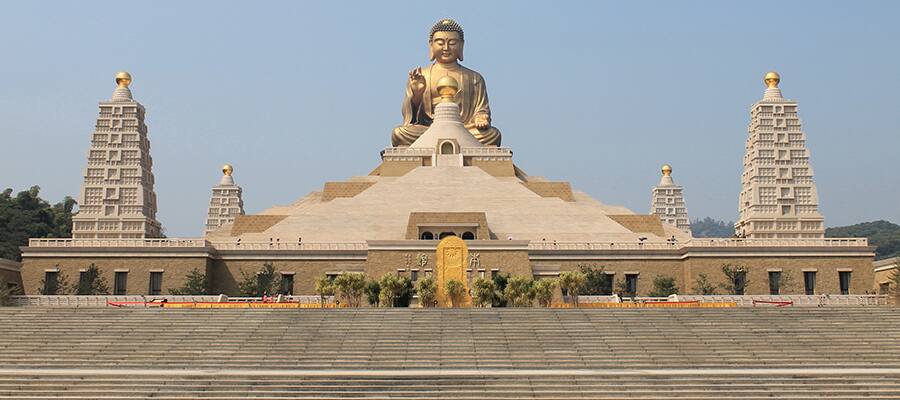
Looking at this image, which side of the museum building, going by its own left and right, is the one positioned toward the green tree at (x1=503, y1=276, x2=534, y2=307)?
front

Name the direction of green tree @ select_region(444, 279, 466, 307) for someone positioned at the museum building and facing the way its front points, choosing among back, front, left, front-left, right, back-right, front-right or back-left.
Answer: front

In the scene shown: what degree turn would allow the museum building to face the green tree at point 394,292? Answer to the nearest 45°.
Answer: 0° — it already faces it

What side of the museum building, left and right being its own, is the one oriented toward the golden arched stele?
front

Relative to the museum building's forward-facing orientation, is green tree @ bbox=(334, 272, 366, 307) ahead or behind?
ahead

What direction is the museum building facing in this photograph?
toward the camera

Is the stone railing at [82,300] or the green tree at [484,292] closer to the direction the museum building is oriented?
the green tree

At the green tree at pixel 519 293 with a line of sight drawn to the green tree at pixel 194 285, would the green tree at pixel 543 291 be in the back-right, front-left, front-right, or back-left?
back-right

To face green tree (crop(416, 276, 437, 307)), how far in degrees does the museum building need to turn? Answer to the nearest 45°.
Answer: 0° — it already faces it

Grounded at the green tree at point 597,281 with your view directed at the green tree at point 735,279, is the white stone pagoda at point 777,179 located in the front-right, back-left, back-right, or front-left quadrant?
front-left

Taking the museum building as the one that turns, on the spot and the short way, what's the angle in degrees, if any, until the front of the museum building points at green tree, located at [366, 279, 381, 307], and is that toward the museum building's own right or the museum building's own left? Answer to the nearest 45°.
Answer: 0° — it already faces it

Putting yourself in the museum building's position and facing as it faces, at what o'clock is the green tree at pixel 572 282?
The green tree is roughly at 11 o'clock from the museum building.

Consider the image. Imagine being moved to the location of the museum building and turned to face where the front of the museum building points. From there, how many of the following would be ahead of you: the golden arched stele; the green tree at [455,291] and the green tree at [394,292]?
3

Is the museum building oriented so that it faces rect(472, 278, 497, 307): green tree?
yes
